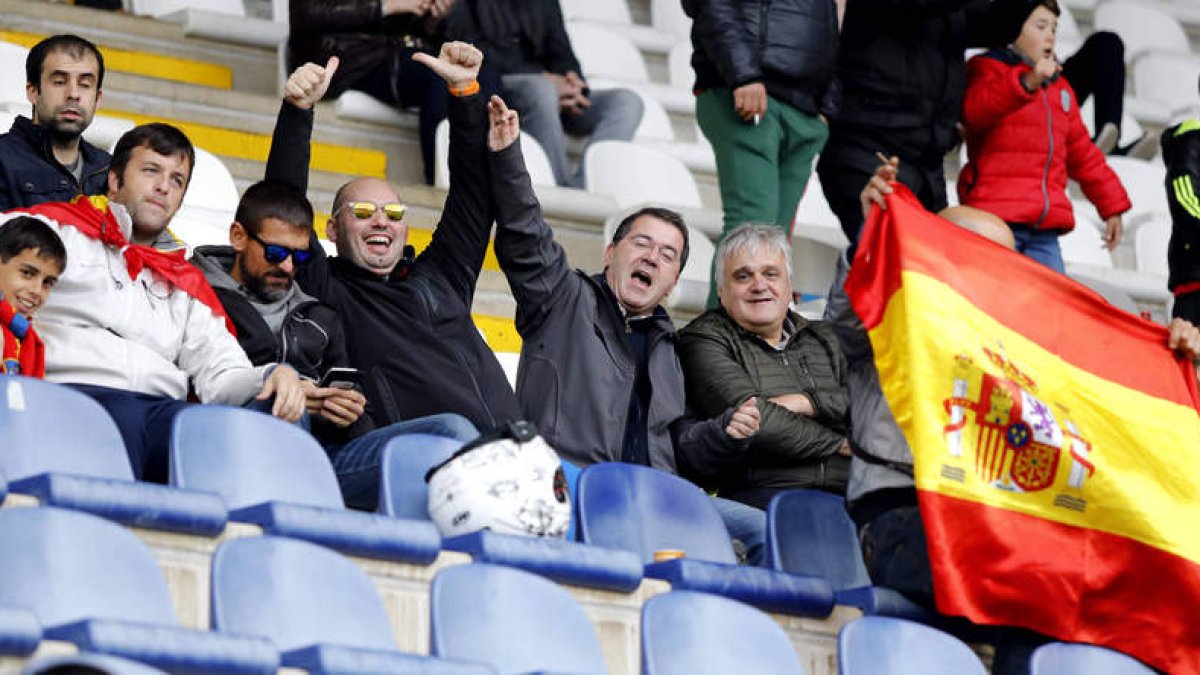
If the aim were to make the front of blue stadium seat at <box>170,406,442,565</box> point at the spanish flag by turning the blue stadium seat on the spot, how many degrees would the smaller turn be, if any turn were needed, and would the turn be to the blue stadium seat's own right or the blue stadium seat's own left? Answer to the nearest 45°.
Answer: approximately 45° to the blue stadium seat's own left

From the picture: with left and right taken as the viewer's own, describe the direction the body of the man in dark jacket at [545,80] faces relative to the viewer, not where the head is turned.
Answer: facing the viewer and to the right of the viewer

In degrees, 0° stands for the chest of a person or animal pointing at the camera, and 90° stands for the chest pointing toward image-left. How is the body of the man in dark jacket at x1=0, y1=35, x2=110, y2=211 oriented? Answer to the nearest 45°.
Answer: approximately 315°

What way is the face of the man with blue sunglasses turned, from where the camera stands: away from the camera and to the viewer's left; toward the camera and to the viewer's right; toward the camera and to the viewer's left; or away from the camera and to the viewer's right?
toward the camera and to the viewer's right

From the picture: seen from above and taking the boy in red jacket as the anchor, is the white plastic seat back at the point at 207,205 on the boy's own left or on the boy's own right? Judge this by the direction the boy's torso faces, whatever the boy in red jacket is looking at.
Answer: on the boy's own right

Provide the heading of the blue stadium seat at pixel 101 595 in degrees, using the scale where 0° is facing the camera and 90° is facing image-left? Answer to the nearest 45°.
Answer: approximately 315°

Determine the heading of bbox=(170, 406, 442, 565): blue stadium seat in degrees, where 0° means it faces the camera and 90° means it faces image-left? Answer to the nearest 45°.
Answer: approximately 315°

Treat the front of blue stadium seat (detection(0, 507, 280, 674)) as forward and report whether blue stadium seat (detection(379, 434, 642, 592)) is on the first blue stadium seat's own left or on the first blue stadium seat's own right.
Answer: on the first blue stadium seat's own left

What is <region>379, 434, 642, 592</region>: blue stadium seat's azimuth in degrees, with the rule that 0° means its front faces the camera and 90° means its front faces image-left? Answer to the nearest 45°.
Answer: approximately 315°
